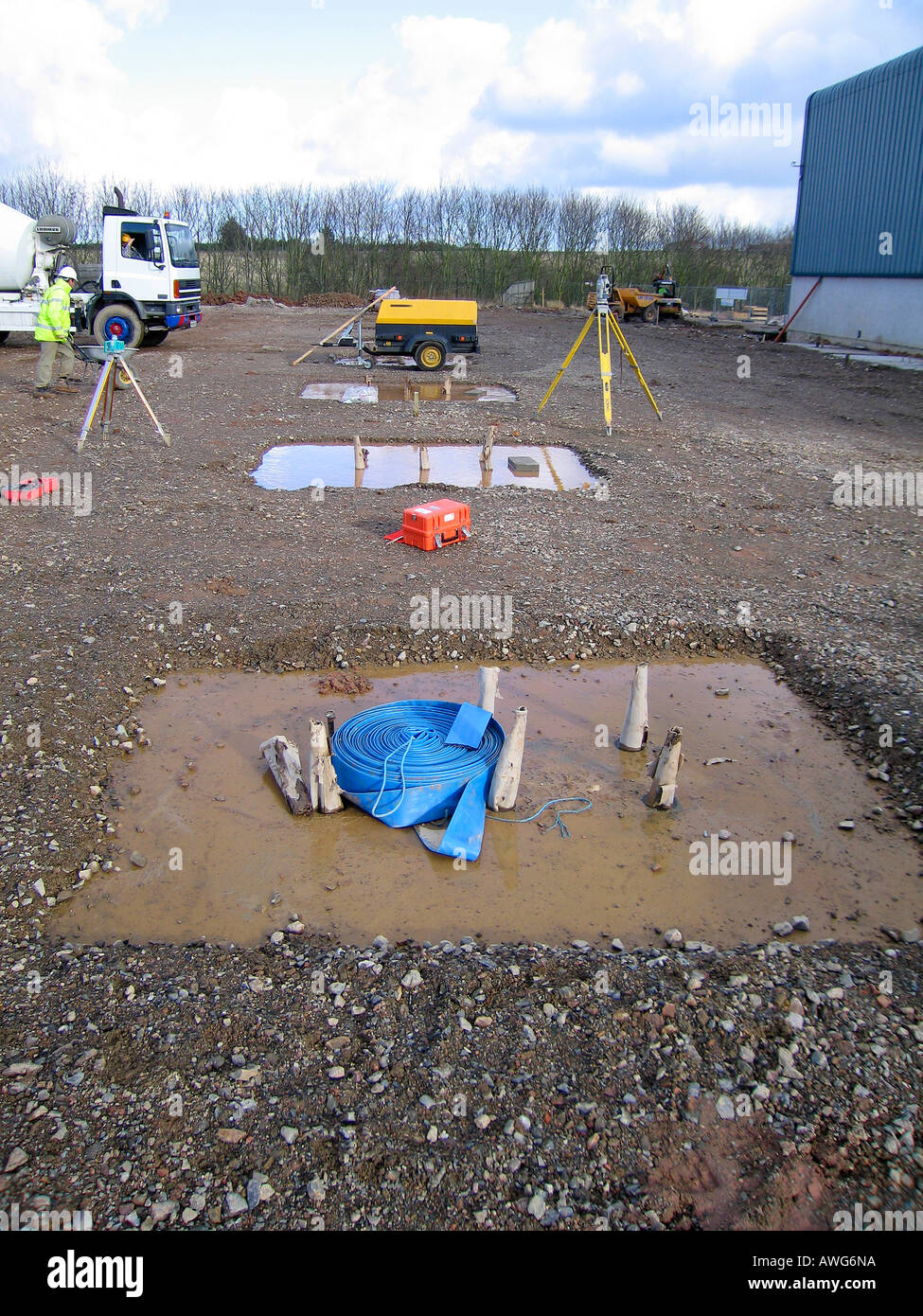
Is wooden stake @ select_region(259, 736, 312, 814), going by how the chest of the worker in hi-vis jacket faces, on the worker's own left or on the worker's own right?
on the worker's own right

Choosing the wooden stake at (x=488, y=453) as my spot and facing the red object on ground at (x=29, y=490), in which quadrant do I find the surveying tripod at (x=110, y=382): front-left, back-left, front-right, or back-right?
front-right

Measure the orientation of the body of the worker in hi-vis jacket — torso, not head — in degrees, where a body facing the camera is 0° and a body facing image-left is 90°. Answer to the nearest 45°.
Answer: approximately 270°

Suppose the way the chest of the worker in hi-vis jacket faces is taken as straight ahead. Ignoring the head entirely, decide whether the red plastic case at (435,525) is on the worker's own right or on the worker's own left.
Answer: on the worker's own right

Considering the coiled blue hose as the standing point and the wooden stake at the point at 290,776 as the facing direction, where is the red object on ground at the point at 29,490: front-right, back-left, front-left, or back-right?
front-right

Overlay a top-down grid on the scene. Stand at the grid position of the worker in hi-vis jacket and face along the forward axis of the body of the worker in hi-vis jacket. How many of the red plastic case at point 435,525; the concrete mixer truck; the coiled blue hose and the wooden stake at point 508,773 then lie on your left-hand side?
1

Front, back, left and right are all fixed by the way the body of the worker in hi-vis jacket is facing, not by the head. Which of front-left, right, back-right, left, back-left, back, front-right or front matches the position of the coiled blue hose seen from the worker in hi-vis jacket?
right

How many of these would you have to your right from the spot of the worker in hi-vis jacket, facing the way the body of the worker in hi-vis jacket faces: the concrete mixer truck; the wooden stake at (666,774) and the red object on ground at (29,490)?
2

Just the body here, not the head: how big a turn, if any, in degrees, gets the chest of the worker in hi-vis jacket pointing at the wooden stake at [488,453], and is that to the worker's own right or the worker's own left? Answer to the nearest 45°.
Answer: approximately 45° to the worker's own right

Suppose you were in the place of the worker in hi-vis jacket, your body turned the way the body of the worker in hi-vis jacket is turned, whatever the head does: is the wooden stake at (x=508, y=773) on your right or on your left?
on your right

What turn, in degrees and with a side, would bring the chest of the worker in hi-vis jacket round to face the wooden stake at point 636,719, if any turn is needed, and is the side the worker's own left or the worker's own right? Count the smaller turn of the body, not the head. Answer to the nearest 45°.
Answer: approximately 90° to the worker's own right

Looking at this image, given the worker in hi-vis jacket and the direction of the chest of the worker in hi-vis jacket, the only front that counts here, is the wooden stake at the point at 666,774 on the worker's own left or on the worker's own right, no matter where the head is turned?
on the worker's own right
